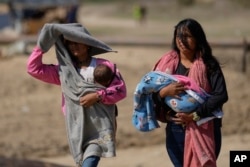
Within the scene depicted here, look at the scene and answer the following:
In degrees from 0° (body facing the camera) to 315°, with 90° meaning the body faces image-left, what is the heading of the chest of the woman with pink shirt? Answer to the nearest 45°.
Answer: approximately 0°
